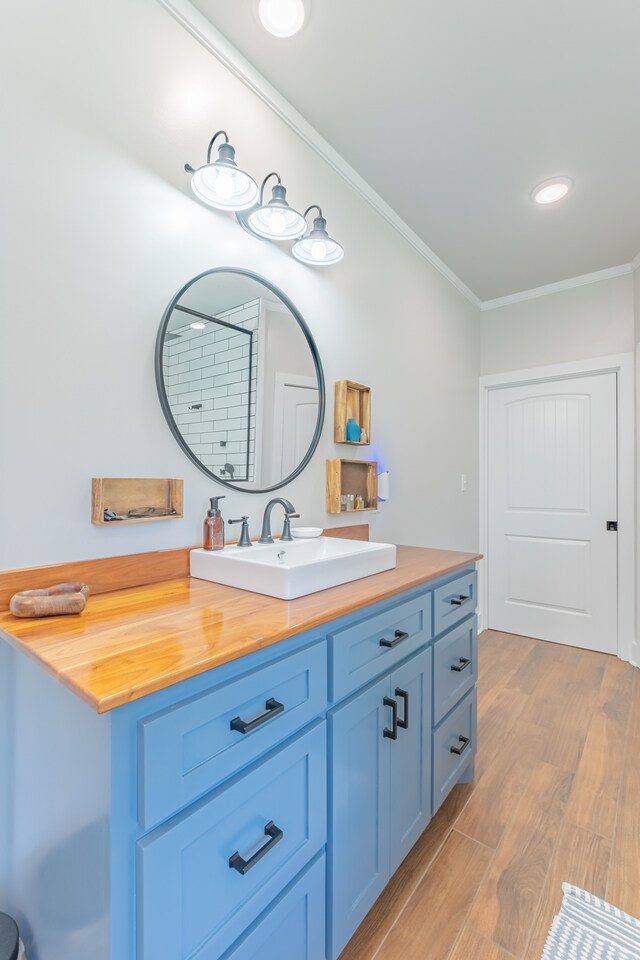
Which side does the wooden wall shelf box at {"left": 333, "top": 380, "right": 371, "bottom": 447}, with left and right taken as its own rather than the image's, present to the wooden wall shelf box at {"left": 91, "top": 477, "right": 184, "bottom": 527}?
right

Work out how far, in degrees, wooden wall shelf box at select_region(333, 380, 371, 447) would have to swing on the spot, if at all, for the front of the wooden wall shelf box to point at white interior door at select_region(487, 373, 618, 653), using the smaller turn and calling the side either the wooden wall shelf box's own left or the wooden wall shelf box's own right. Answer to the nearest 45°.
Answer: approximately 90° to the wooden wall shelf box's own left

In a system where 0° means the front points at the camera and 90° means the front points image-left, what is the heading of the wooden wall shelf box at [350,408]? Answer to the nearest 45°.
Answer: approximately 315°

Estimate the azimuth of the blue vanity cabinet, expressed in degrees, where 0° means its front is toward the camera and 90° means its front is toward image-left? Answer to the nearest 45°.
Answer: approximately 315°
